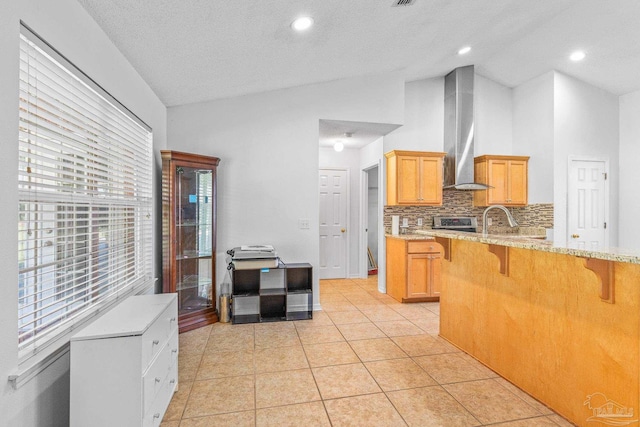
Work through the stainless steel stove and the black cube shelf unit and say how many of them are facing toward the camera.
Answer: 2

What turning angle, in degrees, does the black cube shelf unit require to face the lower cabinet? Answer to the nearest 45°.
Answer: approximately 90° to its left

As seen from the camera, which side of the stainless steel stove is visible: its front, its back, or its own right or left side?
front

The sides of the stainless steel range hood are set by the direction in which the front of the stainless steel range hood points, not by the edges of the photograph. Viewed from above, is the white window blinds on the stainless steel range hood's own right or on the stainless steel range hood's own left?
on the stainless steel range hood's own right

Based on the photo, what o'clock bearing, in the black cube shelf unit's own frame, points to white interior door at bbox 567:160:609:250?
The white interior door is roughly at 9 o'clock from the black cube shelf unit.

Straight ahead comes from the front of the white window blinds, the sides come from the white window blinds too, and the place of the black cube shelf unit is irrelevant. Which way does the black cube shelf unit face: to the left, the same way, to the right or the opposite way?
to the right

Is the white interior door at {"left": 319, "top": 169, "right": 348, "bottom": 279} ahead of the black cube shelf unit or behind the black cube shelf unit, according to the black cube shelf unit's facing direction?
behind

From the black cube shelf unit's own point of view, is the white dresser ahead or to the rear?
ahead

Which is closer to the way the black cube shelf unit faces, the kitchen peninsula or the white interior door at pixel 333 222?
the kitchen peninsula

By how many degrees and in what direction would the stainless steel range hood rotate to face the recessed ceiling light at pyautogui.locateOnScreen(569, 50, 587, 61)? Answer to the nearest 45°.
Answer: approximately 45° to its left

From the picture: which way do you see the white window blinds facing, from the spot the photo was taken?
facing the viewer and to the right of the viewer
